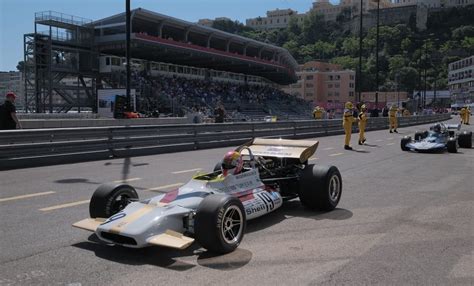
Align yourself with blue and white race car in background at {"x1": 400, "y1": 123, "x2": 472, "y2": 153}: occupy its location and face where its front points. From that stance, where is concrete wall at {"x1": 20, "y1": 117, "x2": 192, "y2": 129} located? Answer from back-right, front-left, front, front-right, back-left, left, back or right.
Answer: front-right

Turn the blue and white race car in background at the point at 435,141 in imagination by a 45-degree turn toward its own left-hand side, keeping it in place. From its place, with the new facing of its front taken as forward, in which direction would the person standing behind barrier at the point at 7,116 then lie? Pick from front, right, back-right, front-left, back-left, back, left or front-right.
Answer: front-right

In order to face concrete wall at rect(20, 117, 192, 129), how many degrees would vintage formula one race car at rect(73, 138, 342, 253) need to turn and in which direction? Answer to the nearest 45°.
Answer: approximately 135° to its right

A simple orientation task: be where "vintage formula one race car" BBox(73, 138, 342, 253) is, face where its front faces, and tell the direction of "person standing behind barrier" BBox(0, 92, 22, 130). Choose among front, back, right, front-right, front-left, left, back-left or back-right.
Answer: right

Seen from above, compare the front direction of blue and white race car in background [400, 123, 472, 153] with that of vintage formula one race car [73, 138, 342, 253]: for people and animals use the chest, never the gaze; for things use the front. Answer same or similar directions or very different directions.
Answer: same or similar directions

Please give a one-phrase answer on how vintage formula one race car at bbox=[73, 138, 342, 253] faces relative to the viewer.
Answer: facing the viewer and to the left of the viewer

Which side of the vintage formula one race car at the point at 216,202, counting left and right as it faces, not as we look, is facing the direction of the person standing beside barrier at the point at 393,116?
back

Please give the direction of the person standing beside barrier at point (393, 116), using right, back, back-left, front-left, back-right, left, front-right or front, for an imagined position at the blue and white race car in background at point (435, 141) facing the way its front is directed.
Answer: back-right
